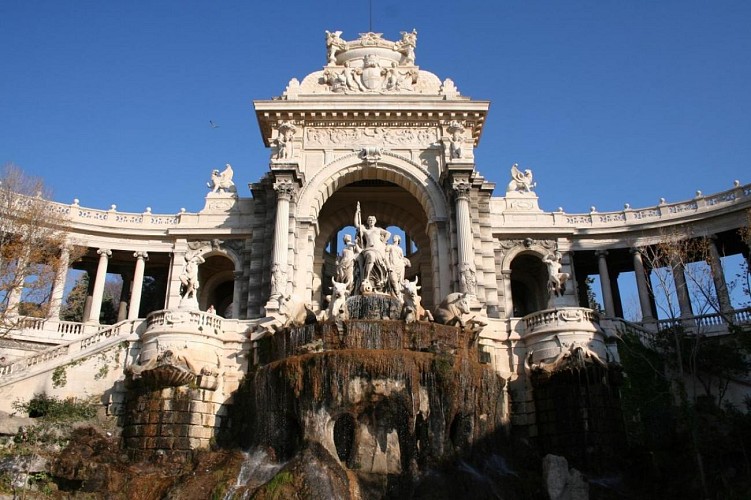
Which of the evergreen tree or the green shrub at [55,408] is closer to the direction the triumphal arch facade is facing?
the green shrub

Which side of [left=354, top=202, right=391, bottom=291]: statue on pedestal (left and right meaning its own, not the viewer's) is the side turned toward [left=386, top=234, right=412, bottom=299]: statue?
left

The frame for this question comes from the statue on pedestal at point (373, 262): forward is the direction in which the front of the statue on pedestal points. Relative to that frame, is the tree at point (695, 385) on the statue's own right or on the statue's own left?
on the statue's own left

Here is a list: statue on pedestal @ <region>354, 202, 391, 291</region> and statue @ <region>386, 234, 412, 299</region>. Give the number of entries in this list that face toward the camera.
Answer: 2

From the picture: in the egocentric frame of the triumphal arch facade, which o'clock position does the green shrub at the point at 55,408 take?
The green shrub is roughly at 2 o'clock from the triumphal arch facade.

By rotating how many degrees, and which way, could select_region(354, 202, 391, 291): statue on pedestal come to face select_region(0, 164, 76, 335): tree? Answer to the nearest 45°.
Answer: approximately 90° to its right

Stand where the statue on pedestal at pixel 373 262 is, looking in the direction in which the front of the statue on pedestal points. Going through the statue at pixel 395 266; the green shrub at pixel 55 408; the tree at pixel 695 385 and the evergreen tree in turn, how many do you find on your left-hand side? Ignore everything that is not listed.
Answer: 2

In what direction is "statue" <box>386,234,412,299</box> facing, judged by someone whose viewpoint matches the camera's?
facing the viewer

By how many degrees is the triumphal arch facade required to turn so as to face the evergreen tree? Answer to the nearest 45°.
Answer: approximately 135° to its right

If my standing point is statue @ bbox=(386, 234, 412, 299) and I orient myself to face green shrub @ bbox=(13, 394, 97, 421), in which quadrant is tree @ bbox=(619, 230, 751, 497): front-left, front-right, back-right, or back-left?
back-left

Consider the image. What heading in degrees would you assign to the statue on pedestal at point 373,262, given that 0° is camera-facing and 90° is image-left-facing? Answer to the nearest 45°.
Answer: approximately 0°

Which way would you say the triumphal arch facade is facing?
toward the camera

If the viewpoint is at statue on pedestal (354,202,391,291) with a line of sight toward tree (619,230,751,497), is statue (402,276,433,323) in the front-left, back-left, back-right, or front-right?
front-right
